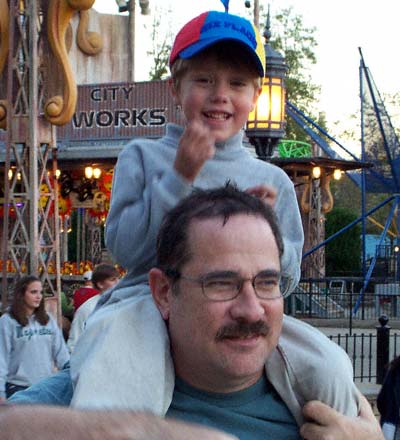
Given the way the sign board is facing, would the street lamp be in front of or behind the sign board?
in front

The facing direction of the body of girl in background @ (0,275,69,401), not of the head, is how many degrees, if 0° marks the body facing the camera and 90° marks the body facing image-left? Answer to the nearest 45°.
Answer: approximately 315°

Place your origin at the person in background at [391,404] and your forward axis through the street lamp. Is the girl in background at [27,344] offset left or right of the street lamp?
left

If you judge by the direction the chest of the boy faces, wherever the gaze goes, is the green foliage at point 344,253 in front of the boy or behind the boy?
behind

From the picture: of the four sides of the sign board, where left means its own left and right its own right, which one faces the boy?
front

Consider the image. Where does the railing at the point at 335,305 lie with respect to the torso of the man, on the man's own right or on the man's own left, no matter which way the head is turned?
on the man's own left

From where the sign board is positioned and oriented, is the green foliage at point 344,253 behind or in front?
behind

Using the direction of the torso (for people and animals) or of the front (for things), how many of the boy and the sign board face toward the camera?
2

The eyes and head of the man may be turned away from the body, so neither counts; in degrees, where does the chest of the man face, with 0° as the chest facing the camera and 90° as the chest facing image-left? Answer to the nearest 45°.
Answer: approximately 315°

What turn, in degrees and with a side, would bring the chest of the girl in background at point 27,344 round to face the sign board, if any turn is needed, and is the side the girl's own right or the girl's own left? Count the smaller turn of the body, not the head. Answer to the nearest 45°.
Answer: approximately 135° to the girl's own left

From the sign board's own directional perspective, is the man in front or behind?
in front

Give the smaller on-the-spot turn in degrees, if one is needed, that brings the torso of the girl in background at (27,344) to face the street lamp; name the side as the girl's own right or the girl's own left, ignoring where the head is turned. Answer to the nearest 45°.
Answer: approximately 90° to the girl's own left
